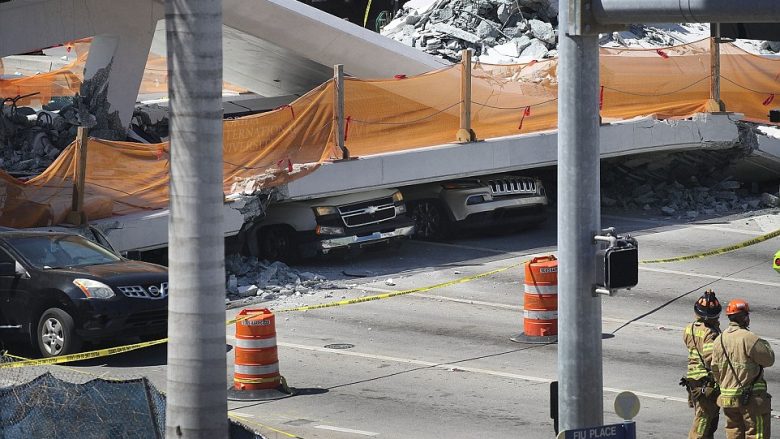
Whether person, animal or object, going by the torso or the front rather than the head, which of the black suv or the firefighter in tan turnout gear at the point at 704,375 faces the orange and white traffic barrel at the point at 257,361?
the black suv

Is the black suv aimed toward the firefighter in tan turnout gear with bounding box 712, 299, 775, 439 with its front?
yes

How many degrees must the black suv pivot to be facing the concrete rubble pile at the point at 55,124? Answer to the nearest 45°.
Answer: approximately 135° to its left

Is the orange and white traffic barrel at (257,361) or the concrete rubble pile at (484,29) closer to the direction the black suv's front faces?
the orange and white traffic barrel

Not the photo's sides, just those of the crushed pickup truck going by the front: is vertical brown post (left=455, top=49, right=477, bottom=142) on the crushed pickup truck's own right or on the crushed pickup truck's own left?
on the crushed pickup truck's own left

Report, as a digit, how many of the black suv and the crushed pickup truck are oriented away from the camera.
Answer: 0
